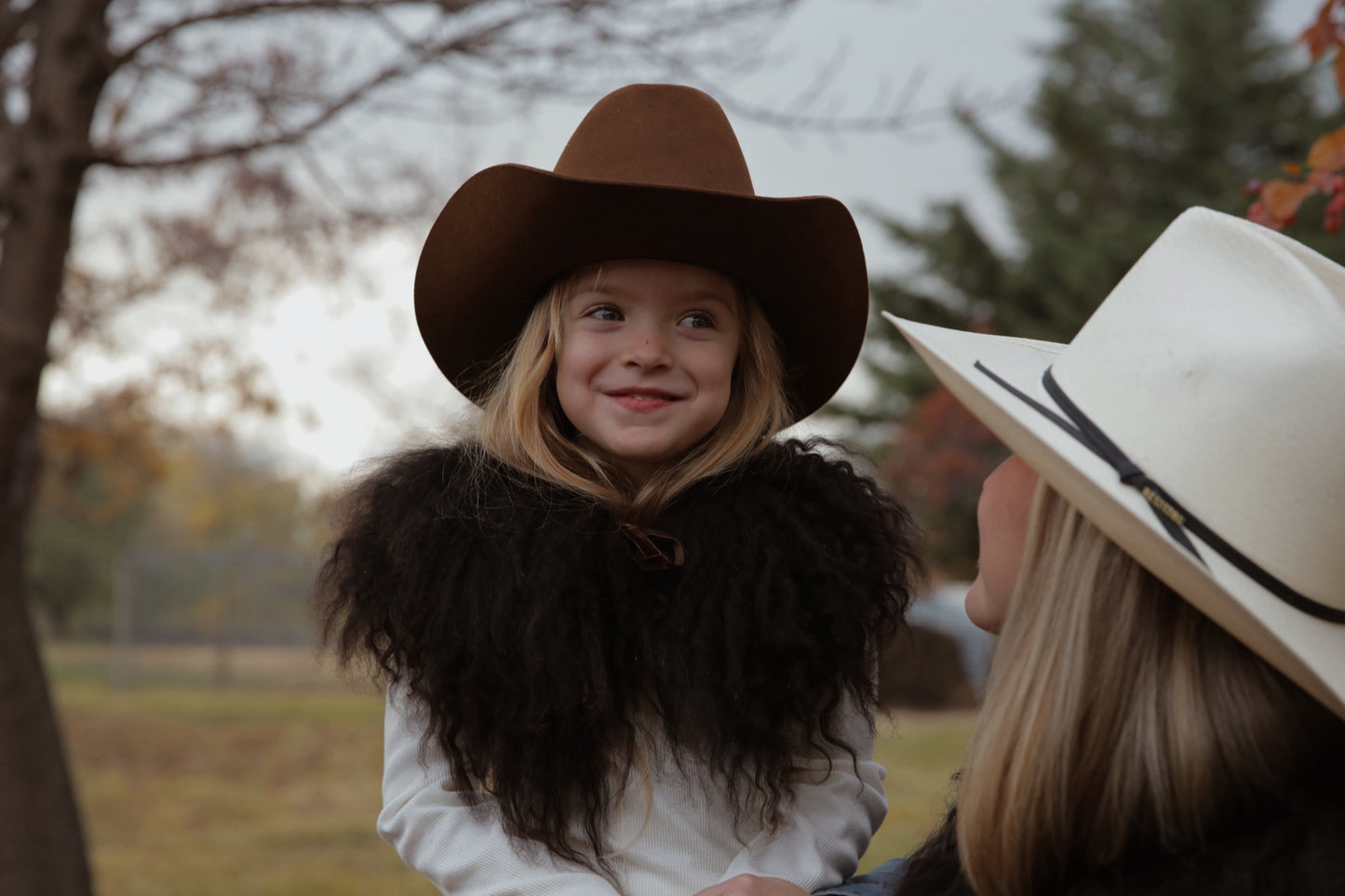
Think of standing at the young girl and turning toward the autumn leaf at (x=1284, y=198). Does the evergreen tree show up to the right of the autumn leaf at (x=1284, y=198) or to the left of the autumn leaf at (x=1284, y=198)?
left

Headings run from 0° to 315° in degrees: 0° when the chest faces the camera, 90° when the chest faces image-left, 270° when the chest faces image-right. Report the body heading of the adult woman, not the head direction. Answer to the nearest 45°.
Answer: approximately 135°

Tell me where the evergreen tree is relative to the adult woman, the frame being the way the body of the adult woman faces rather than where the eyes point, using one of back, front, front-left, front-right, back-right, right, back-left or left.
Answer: front-right

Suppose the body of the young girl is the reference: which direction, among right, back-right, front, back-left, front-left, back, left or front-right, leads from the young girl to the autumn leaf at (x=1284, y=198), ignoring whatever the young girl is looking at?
back-left

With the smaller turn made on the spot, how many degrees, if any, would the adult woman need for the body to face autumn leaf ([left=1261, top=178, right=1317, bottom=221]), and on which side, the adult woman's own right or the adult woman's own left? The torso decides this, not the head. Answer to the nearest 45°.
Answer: approximately 45° to the adult woman's own right

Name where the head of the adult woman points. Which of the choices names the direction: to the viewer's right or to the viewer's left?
to the viewer's left

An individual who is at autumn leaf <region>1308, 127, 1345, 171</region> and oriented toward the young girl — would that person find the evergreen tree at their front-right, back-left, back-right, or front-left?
back-right
